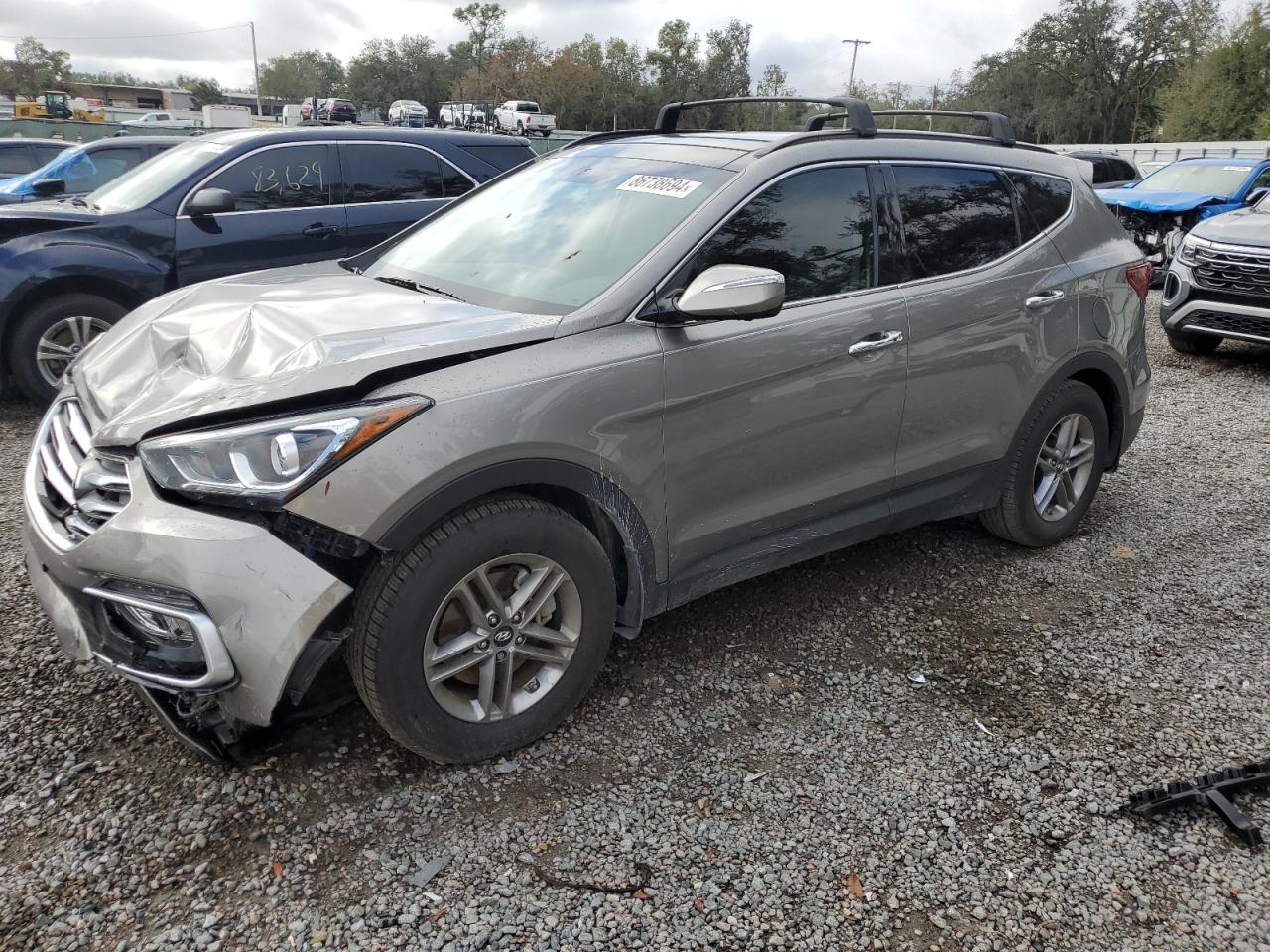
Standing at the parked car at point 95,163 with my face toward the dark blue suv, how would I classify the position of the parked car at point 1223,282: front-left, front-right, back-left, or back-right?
front-left

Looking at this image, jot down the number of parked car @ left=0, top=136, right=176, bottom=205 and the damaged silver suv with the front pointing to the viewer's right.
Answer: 0

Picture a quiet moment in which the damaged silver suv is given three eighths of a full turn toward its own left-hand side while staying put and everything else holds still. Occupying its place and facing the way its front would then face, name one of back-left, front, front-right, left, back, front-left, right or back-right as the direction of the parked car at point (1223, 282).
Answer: front-left

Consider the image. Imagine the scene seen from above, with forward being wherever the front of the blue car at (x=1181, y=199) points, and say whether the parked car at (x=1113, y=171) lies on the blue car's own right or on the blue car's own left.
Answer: on the blue car's own right

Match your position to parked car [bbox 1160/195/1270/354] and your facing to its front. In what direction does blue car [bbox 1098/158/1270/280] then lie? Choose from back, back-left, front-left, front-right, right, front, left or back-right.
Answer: back-right

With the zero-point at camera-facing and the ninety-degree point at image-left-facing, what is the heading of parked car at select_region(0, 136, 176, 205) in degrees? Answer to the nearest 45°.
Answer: approximately 90°

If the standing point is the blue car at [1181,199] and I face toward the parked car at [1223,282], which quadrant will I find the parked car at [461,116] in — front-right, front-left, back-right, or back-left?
back-right

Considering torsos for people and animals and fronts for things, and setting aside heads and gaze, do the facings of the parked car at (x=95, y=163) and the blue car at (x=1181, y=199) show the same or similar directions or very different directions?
same or similar directions

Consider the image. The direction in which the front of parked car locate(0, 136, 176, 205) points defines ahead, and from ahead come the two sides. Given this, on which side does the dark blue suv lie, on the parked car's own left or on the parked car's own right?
on the parked car's own left

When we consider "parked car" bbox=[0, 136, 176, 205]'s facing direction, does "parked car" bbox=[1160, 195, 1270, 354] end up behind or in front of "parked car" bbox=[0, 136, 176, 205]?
behind

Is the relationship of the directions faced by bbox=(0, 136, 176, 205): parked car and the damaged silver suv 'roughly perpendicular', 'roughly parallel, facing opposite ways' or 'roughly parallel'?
roughly parallel

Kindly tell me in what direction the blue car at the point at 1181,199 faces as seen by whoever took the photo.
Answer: facing the viewer and to the left of the viewer

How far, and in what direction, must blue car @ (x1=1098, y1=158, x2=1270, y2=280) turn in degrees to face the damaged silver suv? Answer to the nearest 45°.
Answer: approximately 45° to its left
